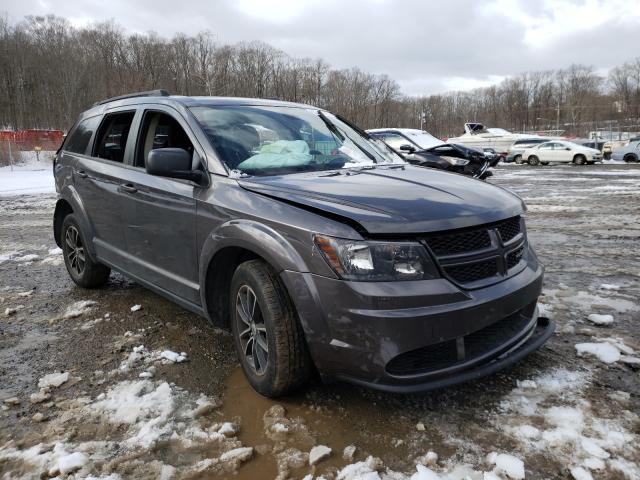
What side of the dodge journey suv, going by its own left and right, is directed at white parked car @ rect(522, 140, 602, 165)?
left

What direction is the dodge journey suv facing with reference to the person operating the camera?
facing the viewer and to the right of the viewer

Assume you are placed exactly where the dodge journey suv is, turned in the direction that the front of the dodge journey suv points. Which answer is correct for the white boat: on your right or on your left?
on your left

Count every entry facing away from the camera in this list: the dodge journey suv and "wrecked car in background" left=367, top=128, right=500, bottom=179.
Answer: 0

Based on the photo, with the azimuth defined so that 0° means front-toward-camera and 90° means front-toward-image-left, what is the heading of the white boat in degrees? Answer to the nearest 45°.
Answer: approximately 270°

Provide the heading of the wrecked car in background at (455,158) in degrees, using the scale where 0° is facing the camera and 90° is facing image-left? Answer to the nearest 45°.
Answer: approximately 315°

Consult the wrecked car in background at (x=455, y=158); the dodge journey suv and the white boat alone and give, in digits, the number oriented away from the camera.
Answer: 0
